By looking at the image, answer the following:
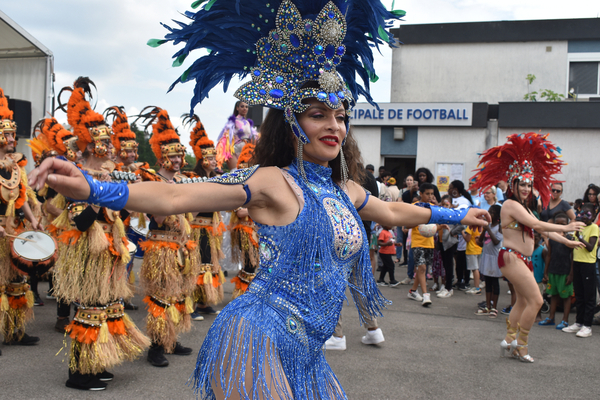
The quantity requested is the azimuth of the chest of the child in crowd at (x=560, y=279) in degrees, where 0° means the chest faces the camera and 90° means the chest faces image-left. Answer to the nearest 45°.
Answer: approximately 45°

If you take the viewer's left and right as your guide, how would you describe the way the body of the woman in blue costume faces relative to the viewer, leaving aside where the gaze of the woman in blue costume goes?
facing the viewer and to the right of the viewer

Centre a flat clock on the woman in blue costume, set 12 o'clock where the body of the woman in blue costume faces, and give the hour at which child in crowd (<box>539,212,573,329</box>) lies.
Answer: The child in crowd is roughly at 9 o'clock from the woman in blue costume.

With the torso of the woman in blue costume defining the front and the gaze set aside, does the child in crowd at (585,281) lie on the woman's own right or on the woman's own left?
on the woman's own left

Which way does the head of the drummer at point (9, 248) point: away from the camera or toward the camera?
toward the camera

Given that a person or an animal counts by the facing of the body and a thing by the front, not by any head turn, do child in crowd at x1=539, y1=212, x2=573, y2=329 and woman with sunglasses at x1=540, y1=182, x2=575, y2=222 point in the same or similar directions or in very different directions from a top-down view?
same or similar directions

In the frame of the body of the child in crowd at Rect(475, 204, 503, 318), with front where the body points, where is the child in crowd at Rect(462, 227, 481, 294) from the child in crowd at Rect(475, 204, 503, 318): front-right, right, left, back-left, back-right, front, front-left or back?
back-right

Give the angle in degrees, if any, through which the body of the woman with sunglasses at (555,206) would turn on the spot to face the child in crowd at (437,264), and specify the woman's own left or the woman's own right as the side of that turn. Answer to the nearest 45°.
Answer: approximately 45° to the woman's own right

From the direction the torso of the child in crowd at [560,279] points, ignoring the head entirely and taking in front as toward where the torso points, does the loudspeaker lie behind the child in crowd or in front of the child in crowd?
in front

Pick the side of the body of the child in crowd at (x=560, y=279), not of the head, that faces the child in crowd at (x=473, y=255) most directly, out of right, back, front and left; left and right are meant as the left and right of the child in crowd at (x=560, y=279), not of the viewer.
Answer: right

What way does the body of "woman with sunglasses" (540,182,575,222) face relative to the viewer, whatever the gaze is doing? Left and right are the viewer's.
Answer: facing the viewer and to the left of the viewer

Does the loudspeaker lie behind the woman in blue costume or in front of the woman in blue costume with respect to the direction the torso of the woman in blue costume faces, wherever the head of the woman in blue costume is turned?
behind
